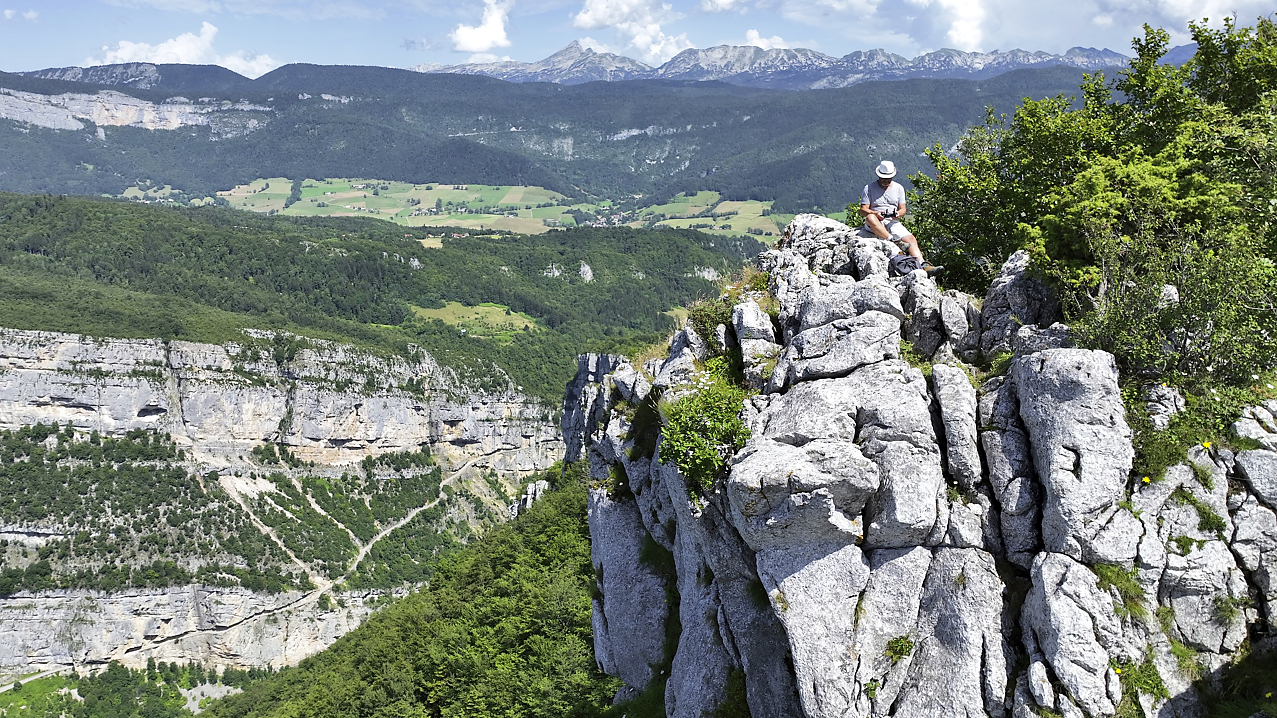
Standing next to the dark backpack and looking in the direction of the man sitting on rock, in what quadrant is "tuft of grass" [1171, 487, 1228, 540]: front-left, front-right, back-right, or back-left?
back-right

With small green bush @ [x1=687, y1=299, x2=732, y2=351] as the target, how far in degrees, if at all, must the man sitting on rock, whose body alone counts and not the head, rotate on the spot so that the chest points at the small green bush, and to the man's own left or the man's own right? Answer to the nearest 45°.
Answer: approximately 90° to the man's own right

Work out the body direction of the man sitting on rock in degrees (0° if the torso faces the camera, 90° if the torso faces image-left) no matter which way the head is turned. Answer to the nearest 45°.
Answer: approximately 315°

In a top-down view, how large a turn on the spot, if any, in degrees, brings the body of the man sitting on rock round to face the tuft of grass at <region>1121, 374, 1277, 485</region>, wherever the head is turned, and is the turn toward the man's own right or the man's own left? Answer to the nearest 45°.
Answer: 0° — they already face it
